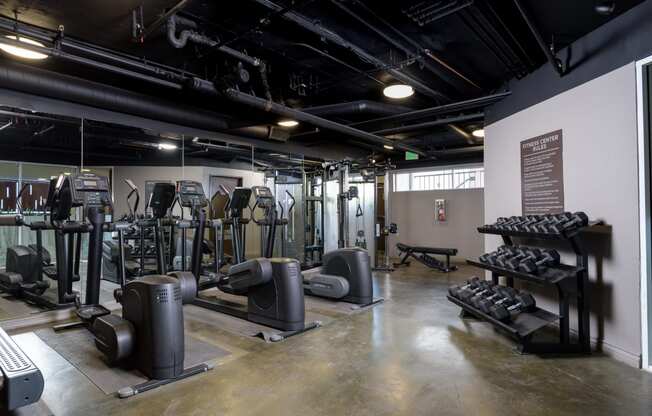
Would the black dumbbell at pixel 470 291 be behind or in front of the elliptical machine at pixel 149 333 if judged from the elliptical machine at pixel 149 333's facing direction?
behind

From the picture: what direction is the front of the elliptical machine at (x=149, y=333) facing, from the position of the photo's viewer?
facing away from the viewer and to the left of the viewer

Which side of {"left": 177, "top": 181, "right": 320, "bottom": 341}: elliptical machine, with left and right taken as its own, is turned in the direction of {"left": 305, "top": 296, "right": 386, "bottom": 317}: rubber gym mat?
right

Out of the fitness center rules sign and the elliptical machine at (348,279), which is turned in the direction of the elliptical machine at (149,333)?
the fitness center rules sign

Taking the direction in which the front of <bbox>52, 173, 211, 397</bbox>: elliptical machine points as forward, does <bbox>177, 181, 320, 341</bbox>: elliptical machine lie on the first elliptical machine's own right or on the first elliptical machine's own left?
on the first elliptical machine's own right

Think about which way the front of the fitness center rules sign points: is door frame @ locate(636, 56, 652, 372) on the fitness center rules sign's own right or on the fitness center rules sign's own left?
on the fitness center rules sign's own left

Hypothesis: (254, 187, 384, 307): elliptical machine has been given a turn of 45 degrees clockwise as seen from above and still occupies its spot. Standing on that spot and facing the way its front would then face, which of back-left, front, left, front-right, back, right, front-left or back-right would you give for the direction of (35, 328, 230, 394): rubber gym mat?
back-left

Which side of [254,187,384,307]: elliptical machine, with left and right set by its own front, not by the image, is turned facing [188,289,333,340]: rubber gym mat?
left

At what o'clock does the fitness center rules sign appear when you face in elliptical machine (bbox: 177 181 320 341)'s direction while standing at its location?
The fitness center rules sign is roughly at 5 o'clock from the elliptical machine.

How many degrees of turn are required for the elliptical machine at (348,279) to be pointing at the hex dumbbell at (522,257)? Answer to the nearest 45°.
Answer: approximately 180°

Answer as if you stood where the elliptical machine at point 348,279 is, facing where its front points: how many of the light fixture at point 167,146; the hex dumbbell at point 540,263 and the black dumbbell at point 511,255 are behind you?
2

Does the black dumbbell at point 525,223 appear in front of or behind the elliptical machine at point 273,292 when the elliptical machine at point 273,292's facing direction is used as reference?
behind

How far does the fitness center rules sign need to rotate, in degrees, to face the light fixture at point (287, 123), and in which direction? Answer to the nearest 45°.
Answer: approximately 45° to its right

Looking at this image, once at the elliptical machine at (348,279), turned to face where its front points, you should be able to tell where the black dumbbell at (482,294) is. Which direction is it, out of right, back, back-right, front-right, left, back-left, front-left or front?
back

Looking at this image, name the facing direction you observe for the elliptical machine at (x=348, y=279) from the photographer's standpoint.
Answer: facing away from the viewer and to the left of the viewer
